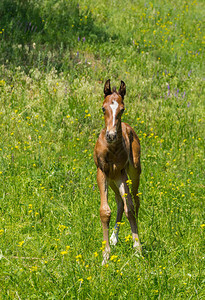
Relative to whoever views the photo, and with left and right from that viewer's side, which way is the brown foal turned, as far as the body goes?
facing the viewer
